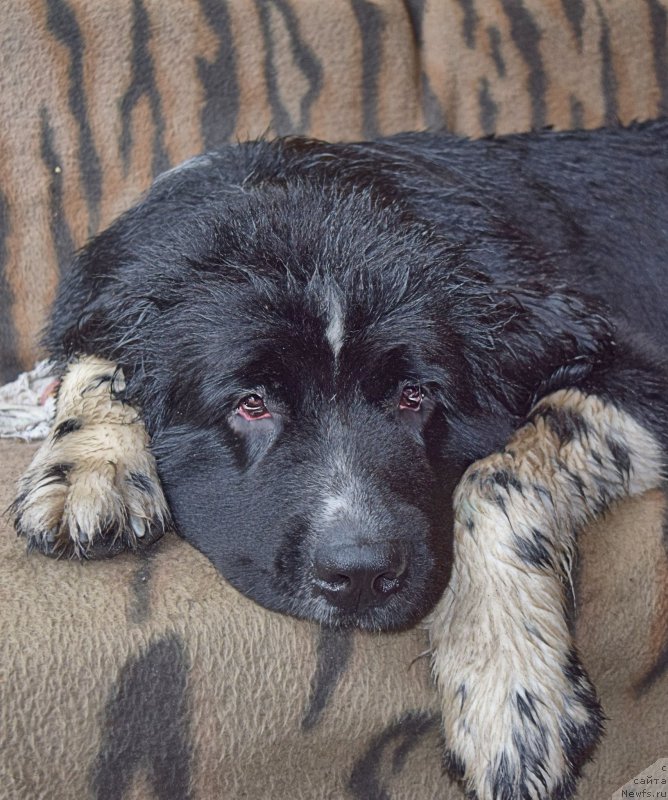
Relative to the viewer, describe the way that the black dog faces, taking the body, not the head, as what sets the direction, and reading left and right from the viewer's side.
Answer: facing the viewer and to the left of the viewer
